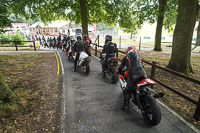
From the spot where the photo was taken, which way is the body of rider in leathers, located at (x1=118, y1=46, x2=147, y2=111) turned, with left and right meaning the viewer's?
facing away from the viewer and to the left of the viewer

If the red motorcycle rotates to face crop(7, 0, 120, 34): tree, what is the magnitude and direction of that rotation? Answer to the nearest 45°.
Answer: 0° — it already faces it

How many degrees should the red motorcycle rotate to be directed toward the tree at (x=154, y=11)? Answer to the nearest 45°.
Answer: approximately 45° to its right

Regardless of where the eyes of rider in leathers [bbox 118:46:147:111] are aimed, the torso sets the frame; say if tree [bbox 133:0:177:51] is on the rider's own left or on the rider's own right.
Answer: on the rider's own right

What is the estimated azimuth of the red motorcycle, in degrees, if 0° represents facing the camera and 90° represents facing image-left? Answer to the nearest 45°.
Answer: approximately 135°

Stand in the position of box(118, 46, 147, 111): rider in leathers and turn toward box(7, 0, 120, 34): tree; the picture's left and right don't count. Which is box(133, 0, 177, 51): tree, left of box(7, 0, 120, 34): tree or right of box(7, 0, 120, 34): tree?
right
